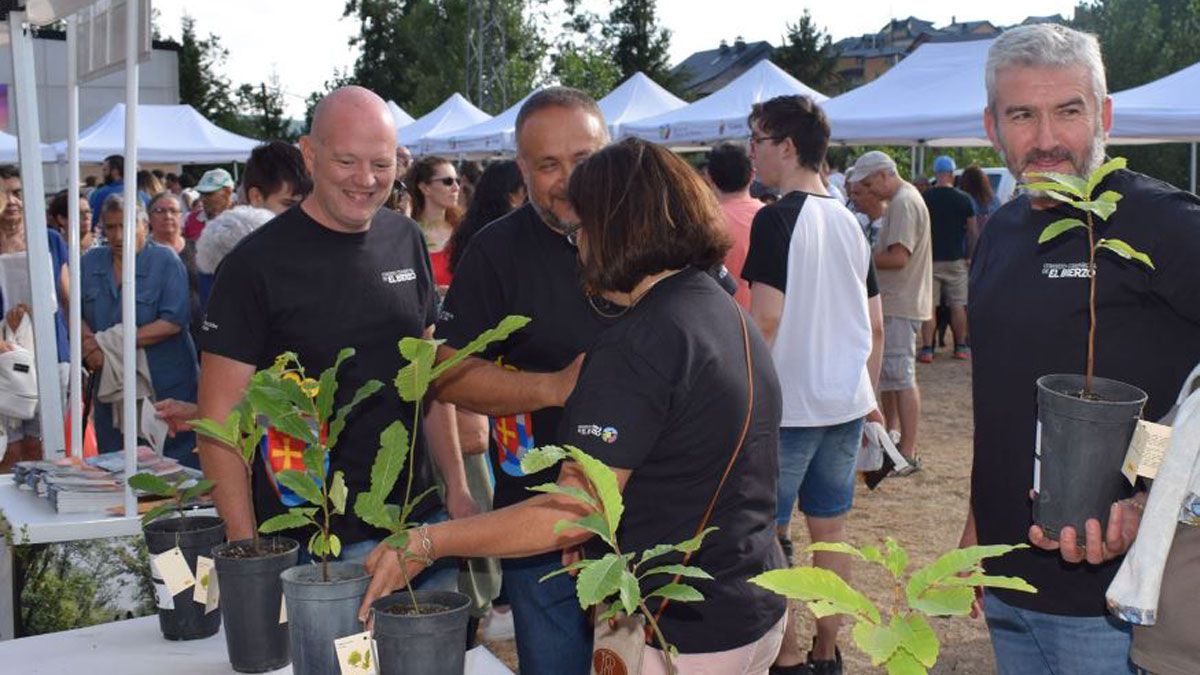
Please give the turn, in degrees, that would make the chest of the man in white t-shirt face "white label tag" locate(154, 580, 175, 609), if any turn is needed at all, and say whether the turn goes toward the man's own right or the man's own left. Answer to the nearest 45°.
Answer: approximately 90° to the man's own left

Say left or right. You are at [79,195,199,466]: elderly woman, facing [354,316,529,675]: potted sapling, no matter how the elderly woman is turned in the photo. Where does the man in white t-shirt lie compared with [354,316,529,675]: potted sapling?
left

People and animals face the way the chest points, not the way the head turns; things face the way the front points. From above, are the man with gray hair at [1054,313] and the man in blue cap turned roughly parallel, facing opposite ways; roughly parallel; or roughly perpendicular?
roughly parallel, facing opposite ways

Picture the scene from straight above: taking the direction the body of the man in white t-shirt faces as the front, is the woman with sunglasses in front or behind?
in front

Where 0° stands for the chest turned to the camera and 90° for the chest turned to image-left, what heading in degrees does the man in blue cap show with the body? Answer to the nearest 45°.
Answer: approximately 180°

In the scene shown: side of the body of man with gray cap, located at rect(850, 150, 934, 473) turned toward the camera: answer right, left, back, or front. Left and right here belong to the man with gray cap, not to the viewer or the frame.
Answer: left

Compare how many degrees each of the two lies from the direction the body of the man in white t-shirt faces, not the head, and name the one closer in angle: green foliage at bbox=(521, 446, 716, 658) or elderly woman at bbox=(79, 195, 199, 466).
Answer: the elderly woman

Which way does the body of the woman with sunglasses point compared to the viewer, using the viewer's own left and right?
facing the viewer and to the right of the viewer

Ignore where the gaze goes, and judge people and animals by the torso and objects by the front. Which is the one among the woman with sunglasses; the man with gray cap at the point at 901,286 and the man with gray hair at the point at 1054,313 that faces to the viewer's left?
the man with gray cap at the point at 901,286

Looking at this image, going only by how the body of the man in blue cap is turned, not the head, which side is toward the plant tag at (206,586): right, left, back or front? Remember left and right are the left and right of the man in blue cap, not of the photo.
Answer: back

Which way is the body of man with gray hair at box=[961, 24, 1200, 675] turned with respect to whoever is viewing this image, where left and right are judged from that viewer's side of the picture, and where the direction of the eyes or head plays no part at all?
facing the viewer

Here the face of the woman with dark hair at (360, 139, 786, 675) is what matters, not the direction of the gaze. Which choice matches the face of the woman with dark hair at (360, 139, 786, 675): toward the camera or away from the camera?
away from the camera

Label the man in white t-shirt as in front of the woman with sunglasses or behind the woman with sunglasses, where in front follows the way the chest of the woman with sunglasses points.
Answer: in front

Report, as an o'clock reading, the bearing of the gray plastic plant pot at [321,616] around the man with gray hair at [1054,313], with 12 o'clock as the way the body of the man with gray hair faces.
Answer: The gray plastic plant pot is roughly at 2 o'clock from the man with gray hair.

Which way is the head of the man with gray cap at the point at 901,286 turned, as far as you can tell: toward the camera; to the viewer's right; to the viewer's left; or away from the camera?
to the viewer's left

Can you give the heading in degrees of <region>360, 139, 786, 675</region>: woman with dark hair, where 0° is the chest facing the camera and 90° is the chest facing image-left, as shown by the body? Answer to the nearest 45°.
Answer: approximately 135°

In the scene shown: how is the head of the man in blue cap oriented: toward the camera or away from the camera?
away from the camera

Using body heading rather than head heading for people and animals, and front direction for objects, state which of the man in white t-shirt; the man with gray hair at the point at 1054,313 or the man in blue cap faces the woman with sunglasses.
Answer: the man in white t-shirt
